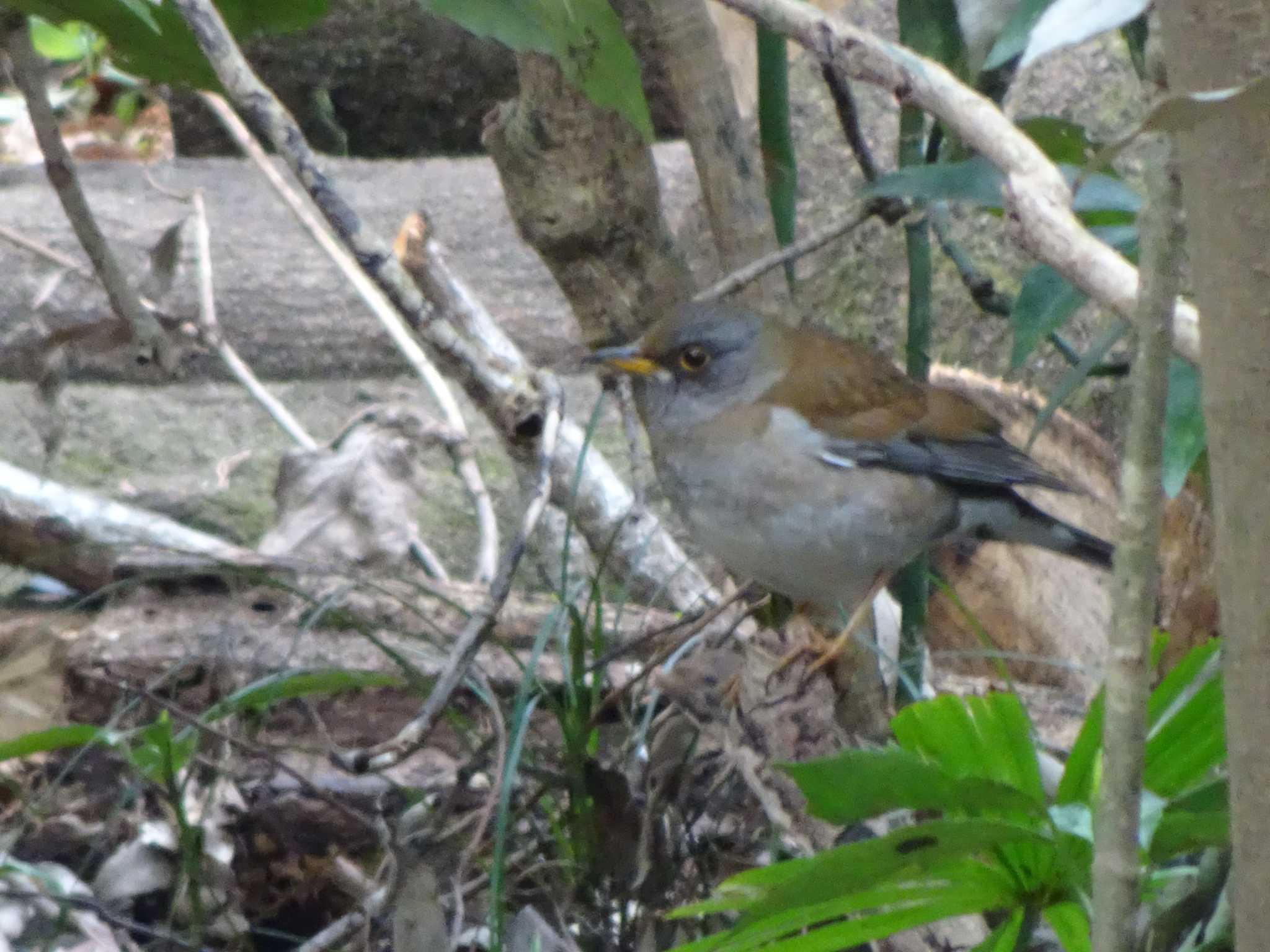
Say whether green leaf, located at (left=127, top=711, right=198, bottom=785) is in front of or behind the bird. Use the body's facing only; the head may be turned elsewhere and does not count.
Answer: in front

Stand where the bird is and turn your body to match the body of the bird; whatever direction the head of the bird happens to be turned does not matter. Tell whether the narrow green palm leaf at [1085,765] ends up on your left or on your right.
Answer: on your left

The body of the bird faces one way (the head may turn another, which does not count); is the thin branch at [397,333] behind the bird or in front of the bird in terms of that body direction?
in front

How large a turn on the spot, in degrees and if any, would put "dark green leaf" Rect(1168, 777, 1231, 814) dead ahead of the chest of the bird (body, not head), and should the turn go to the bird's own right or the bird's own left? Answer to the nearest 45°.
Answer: approximately 90° to the bird's own left

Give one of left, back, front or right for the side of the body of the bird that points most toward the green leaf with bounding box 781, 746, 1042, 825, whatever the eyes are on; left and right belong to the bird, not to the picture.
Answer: left

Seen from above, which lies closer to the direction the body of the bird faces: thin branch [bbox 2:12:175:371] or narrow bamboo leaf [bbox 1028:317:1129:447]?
the thin branch

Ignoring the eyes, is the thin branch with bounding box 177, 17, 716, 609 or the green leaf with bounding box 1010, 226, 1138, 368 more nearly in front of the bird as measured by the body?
the thin branch

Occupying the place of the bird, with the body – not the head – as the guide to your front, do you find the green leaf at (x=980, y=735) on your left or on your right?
on your left

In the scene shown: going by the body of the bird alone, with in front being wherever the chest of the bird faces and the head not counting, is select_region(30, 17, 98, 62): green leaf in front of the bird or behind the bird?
in front

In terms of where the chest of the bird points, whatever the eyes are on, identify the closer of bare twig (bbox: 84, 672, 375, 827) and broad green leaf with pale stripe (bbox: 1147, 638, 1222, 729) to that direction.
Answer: the bare twig

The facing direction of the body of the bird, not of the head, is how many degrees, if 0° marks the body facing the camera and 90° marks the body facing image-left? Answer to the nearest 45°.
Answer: approximately 90°

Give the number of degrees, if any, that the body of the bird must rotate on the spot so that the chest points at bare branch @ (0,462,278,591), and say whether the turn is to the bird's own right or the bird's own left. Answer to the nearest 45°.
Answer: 0° — it already faces it
